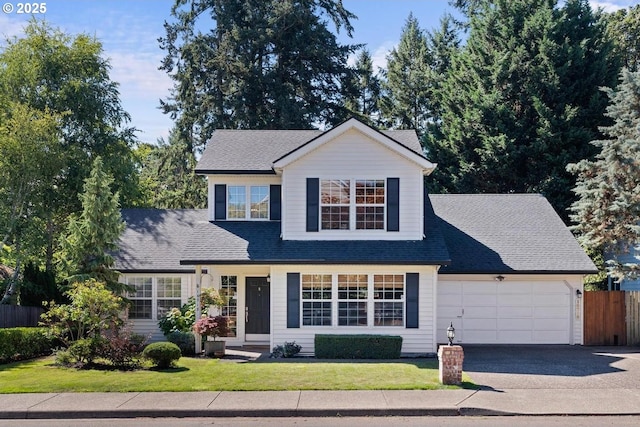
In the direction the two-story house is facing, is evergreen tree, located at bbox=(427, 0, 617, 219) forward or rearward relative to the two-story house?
rearward

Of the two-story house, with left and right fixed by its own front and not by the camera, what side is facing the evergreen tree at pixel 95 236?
right

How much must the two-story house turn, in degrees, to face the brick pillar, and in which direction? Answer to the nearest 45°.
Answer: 0° — it already faces it

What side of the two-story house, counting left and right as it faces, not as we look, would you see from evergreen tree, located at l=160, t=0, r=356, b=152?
back

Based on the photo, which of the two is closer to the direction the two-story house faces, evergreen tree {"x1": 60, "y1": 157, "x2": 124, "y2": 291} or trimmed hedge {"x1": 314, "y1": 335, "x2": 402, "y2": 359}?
the trimmed hedge

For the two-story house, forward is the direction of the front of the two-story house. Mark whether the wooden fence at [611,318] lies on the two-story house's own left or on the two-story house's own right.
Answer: on the two-story house's own left

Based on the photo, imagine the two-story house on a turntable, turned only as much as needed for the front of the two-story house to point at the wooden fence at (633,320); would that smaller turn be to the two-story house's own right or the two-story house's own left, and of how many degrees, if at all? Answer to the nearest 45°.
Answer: approximately 90° to the two-story house's own left

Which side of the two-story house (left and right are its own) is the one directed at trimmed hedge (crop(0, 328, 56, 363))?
right

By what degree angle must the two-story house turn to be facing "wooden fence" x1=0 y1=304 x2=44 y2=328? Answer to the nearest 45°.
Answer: approximately 90° to its right

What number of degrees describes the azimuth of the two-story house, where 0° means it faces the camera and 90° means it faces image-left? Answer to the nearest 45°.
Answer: approximately 0°
